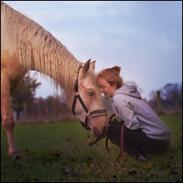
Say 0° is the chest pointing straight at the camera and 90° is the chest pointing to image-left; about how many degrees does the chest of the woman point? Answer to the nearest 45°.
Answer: approximately 90°

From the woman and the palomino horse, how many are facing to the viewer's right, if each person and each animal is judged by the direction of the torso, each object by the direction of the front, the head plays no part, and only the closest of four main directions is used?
1

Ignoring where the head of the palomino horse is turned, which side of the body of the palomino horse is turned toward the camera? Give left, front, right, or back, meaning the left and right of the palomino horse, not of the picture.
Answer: right

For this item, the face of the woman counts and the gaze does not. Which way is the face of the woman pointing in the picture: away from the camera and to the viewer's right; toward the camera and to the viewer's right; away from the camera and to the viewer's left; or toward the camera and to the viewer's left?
toward the camera and to the viewer's left

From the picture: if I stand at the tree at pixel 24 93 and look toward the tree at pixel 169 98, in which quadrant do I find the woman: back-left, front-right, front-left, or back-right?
front-right

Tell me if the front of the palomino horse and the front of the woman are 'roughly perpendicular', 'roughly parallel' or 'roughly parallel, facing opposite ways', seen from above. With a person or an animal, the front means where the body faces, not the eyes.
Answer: roughly parallel, facing opposite ways
